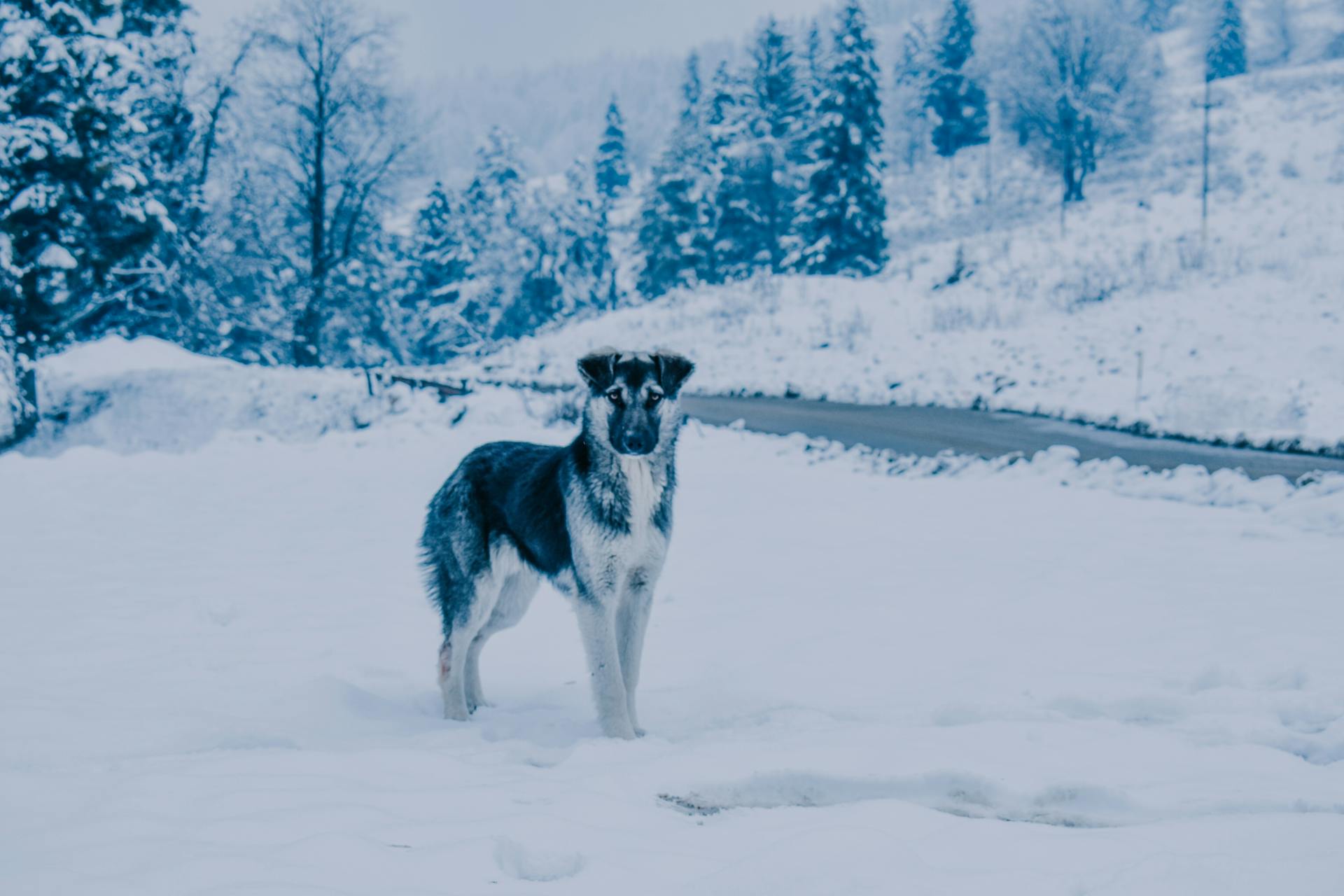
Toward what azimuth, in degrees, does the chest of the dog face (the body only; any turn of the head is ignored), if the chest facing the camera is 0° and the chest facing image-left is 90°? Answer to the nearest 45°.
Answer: approximately 315°

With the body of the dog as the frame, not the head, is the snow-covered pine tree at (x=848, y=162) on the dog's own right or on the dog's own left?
on the dog's own left

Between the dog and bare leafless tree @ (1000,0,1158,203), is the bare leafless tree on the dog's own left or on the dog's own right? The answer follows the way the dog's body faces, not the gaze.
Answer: on the dog's own left

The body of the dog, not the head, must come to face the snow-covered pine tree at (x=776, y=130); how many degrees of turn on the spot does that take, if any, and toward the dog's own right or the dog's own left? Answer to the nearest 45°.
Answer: approximately 135° to the dog's own left

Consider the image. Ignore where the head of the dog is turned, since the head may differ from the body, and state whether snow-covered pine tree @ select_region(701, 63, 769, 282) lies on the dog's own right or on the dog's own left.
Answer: on the dog's own left

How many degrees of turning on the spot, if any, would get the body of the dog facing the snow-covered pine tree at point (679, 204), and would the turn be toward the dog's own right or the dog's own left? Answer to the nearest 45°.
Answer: approximately 135° to the dog's own left

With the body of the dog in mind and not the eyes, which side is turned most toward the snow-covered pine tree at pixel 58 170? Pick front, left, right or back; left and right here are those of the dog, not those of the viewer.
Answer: back

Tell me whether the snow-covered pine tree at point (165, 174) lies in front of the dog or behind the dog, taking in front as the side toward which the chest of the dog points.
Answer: behind
